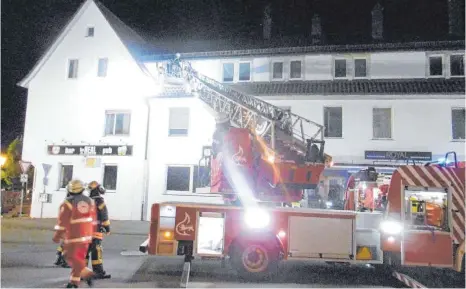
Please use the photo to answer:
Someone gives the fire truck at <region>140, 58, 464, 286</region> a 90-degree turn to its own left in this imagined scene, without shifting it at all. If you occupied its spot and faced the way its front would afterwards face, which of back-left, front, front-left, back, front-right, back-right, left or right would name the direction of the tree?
front-left

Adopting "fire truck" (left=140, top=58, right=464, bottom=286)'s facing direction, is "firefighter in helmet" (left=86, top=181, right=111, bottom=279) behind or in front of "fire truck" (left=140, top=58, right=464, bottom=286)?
behind

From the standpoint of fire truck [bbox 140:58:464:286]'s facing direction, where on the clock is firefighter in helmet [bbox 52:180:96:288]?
The firefighter in helmet is roughly at 5 o'clock from the fire truck.

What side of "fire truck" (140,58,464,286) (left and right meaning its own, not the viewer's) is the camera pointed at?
right
